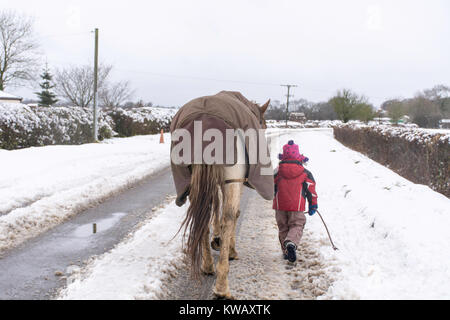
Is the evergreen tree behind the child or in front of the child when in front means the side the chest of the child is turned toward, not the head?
in front

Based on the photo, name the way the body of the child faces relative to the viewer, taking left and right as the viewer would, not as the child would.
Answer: facing away from the viewer

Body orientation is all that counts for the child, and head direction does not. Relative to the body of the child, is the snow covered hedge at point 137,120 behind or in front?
in front

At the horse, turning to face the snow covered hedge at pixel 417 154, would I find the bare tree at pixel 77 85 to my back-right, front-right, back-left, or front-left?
front-left

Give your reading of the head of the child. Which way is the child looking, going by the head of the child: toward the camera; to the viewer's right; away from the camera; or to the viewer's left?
away from the camera

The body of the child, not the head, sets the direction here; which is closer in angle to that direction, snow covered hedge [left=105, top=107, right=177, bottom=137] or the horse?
the snow covered hedge
